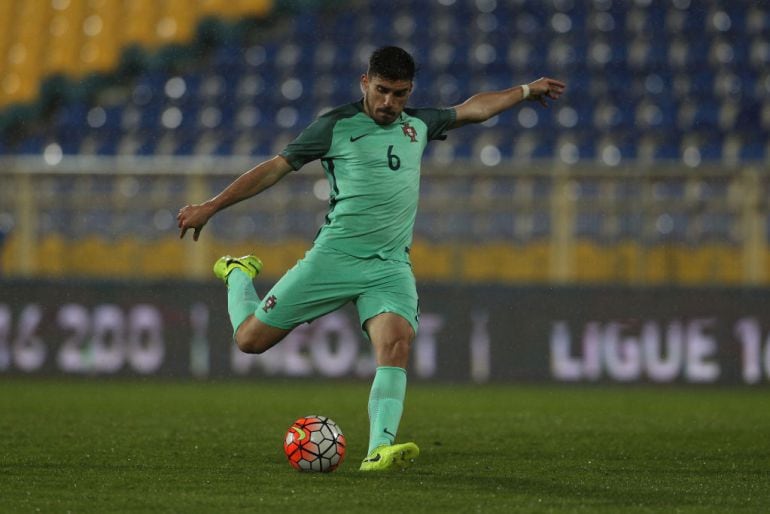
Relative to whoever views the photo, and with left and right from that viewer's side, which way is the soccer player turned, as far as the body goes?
facing the viewer and to the right of the viewer
